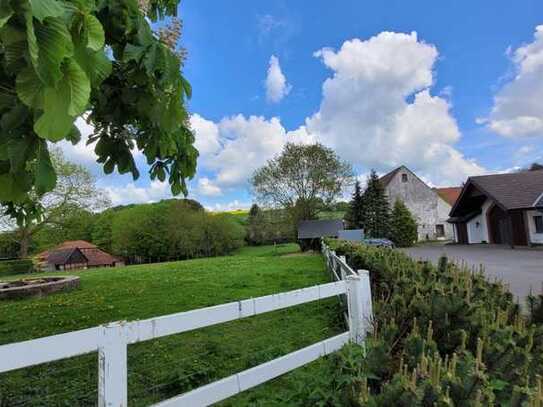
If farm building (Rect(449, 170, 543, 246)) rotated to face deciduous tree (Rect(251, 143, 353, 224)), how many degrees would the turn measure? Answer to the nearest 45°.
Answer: approximately 45° to its right

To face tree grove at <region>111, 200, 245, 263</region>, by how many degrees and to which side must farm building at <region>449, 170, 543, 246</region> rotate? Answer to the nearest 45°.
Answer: approximately 45° to its right

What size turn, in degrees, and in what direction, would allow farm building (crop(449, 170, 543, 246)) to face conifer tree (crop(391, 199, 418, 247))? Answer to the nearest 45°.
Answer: approximately 90° to its right

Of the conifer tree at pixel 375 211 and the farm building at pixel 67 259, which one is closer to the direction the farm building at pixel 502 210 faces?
the farm building

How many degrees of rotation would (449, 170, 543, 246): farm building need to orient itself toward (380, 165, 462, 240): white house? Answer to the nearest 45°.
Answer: approximately 90° to its right

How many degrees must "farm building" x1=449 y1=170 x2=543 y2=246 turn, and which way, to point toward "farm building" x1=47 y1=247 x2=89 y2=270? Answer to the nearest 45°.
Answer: approximately 45° to its right

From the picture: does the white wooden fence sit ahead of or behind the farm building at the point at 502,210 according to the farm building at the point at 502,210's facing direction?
ahead

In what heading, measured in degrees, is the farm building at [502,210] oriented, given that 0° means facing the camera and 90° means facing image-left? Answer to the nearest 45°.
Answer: approximately 45°

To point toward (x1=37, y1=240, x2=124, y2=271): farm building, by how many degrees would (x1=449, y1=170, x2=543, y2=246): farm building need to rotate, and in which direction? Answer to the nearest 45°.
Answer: approximately 45° to its right

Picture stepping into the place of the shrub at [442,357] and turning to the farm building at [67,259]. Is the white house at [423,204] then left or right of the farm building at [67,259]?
right

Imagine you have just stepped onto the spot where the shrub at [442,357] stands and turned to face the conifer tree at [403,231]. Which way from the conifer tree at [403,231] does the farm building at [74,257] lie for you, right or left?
left

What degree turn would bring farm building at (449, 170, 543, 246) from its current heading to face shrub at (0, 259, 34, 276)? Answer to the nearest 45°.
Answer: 0° — it already faces it
